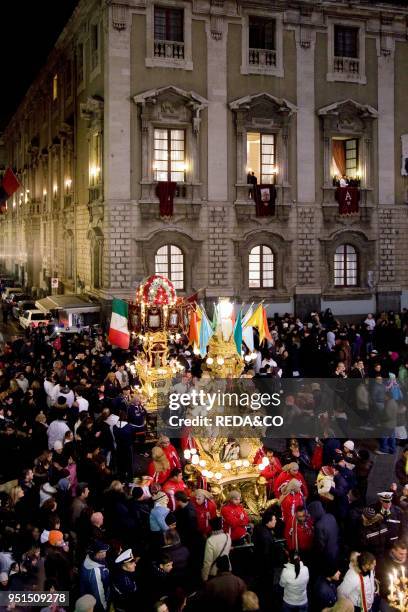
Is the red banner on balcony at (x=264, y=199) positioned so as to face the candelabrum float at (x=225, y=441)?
yes

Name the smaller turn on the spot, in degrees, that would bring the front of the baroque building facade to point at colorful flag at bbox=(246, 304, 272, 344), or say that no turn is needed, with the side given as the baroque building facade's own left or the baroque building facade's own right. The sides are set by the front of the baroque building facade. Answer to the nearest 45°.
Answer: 0° — it already faces it

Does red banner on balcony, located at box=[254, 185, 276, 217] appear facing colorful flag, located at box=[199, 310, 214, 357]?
yes

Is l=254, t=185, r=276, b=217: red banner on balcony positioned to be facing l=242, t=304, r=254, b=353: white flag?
yes

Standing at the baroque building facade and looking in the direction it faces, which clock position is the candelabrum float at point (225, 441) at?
The candelabrum float is roughly at 12 o'clock from the baroque building facade.

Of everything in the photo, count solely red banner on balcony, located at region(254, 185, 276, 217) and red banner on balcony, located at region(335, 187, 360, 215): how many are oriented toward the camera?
2
